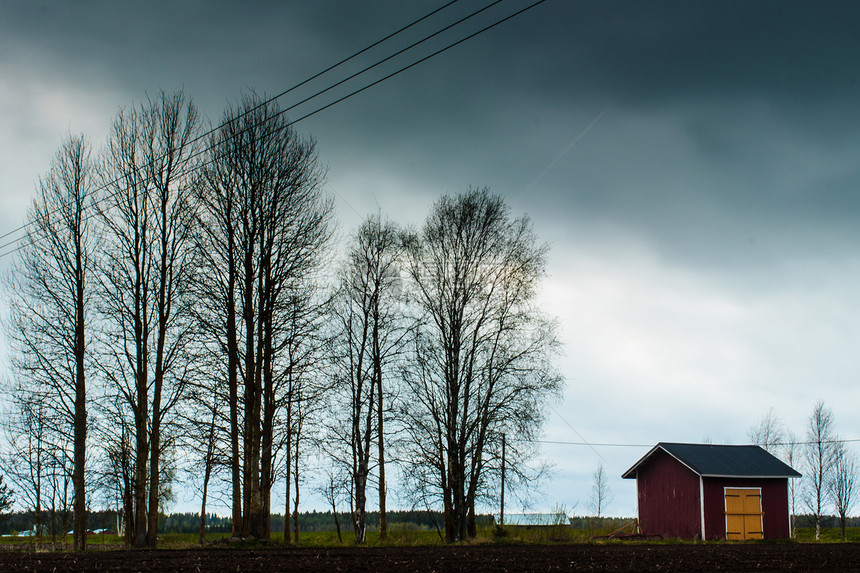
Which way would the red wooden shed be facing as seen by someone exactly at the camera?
facing the viewer and to the right of the viewer
